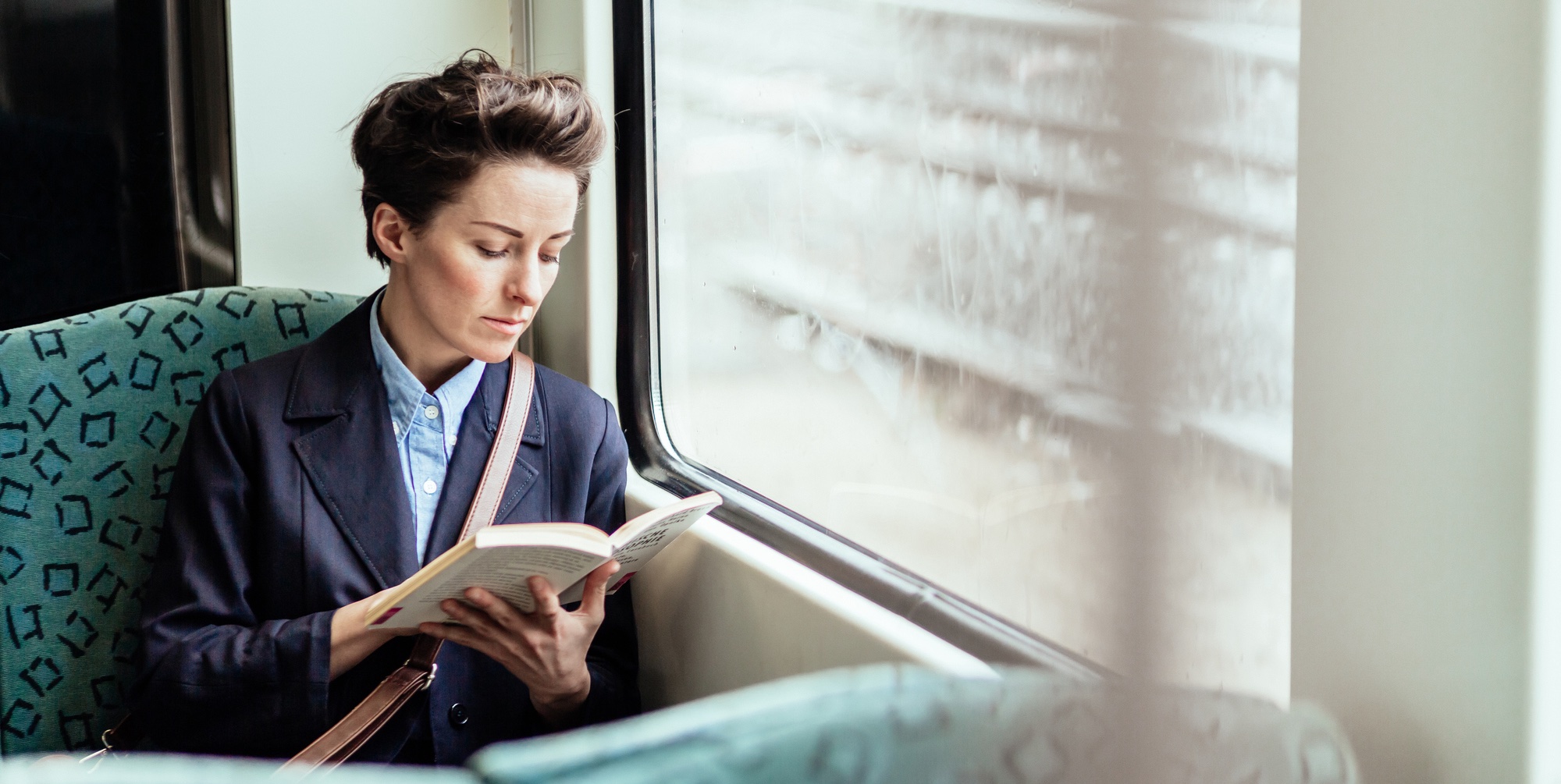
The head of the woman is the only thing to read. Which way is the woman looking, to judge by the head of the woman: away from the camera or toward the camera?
toward the camera

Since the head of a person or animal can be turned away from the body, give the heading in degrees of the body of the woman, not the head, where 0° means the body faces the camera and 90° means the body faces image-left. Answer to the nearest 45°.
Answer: approximately 315°

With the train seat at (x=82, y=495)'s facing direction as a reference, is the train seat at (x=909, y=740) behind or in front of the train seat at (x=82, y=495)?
in front

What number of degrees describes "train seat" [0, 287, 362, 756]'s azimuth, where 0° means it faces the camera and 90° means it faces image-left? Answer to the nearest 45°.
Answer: approximately 315°

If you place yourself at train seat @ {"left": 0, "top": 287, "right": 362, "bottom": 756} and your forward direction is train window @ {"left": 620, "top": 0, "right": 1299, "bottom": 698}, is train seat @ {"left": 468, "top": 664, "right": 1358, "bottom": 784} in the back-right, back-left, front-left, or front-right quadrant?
front-right
